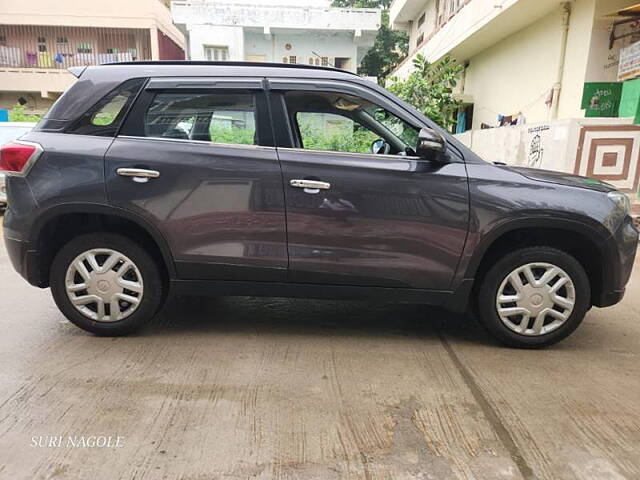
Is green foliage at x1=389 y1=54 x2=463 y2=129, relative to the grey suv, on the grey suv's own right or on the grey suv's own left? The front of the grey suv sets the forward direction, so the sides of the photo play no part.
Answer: on the grey suv's own left

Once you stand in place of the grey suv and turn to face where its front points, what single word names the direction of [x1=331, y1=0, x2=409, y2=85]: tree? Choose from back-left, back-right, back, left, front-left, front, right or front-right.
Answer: left

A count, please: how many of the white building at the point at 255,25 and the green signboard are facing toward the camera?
2

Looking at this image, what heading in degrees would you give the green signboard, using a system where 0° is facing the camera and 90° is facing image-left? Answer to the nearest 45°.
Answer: approximately 0°

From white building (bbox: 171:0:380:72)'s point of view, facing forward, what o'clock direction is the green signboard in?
The green signboard is roughly at 11 o'clock from the white building.

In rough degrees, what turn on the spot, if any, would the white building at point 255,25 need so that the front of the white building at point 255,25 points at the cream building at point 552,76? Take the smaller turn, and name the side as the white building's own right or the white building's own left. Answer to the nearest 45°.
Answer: approximately 45° to the white building's own left

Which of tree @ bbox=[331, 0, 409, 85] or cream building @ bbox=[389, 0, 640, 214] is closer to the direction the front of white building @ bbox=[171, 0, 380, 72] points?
the cream building

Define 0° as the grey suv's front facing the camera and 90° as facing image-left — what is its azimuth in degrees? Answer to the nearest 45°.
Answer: approximately 270°
